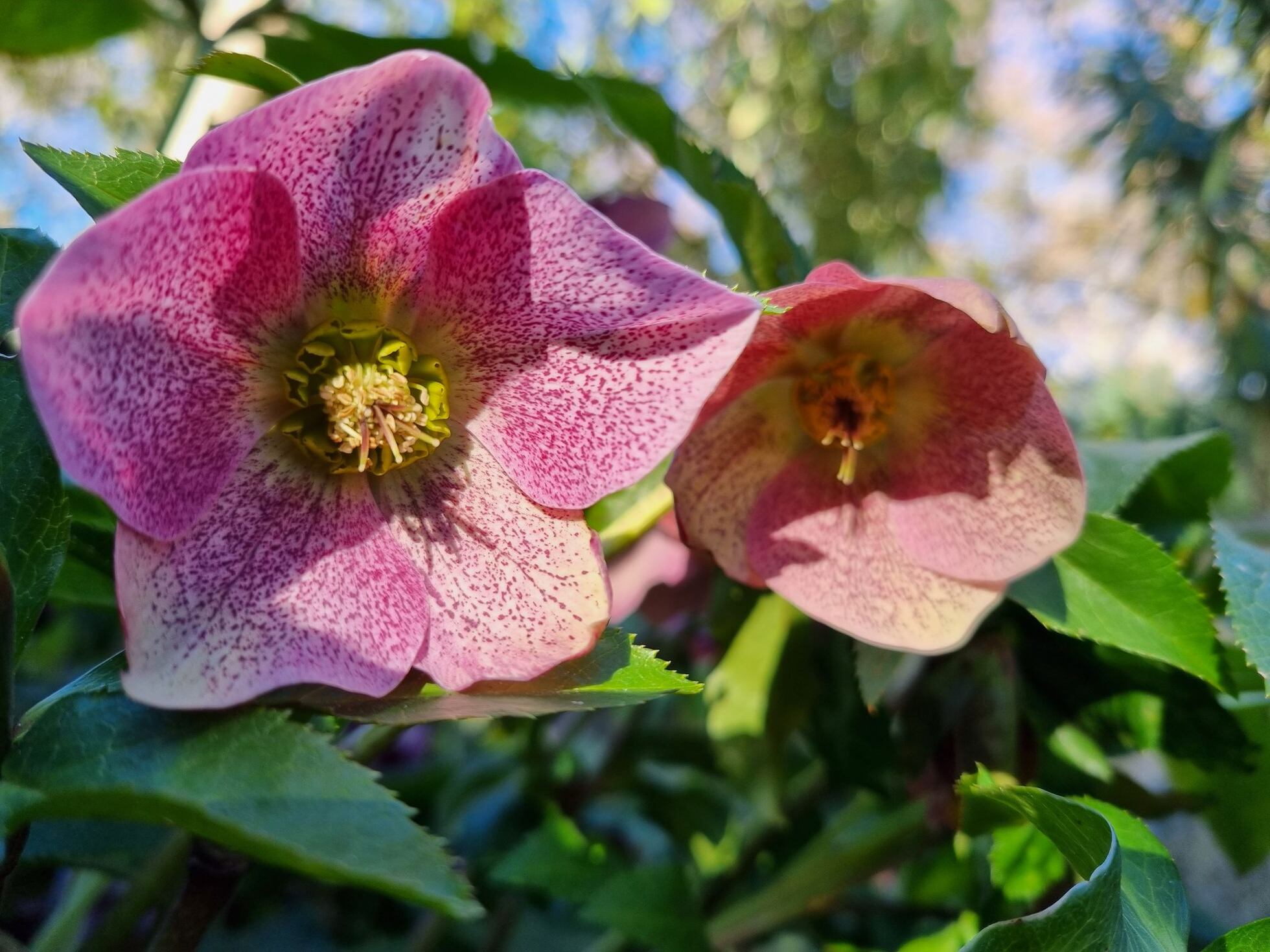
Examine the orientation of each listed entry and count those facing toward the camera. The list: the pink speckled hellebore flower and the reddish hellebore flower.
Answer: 2

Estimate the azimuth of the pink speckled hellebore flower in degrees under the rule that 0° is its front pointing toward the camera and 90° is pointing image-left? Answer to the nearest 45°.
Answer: approximately 0°
